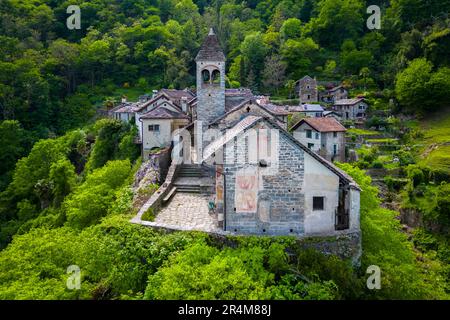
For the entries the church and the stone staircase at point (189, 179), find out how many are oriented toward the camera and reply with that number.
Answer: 2

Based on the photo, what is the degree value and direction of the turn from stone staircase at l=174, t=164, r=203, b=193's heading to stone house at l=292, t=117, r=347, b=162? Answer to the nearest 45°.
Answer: approximately 135° to its left

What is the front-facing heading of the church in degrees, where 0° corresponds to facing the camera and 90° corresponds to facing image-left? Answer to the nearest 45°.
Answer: approximately 0°

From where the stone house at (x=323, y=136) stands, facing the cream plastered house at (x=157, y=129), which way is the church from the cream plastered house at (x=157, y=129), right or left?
left

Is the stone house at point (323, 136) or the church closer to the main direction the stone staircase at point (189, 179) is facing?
the church

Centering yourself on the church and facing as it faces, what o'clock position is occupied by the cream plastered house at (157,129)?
The cream plastered house is roughly at 5 o'clock from the church.
